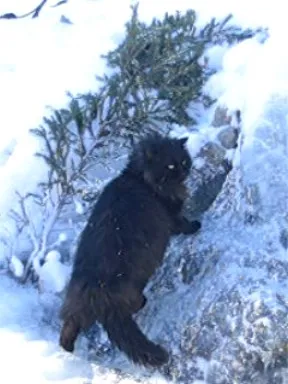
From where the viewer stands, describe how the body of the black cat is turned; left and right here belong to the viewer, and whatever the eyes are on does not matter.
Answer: facing away from the viewer and to the right of the viewer

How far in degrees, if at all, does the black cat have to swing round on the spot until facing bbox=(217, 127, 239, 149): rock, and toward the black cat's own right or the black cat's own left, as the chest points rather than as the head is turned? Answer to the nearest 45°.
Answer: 0° — it already faces it

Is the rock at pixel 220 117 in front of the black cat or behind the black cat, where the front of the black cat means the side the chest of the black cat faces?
in front
